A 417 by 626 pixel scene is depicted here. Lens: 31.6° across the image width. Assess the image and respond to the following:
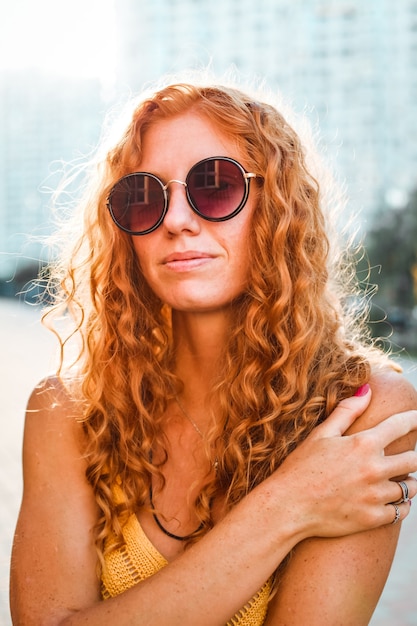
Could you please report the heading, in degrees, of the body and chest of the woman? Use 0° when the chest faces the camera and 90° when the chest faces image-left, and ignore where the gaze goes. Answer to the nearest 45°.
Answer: approximately 0°
